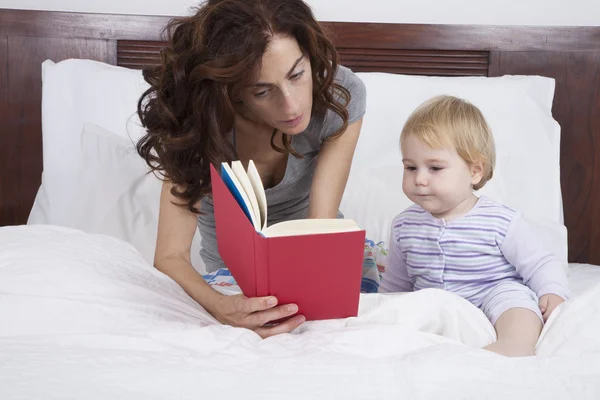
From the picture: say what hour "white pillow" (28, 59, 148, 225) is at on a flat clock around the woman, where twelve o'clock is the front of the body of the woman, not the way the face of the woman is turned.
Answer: The white pillow is roughly at 5 o'clock from the woman.

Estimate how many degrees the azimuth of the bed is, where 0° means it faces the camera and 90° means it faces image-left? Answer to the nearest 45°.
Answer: approximately 0°
